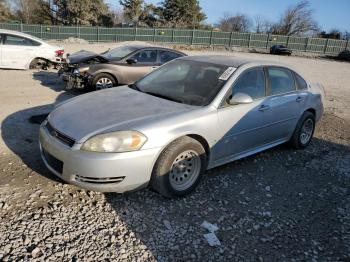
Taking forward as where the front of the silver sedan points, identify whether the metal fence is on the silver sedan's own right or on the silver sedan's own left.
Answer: on the silver sedan's own right

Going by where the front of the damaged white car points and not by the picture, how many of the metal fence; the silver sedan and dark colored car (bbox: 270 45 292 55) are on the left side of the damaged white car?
1

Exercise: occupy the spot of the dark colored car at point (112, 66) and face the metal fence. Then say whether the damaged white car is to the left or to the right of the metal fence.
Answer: left

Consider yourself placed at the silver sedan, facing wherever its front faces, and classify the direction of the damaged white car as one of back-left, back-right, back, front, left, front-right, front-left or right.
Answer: right

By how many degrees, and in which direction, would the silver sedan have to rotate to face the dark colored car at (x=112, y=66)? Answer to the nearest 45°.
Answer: approximately 135° to its right
